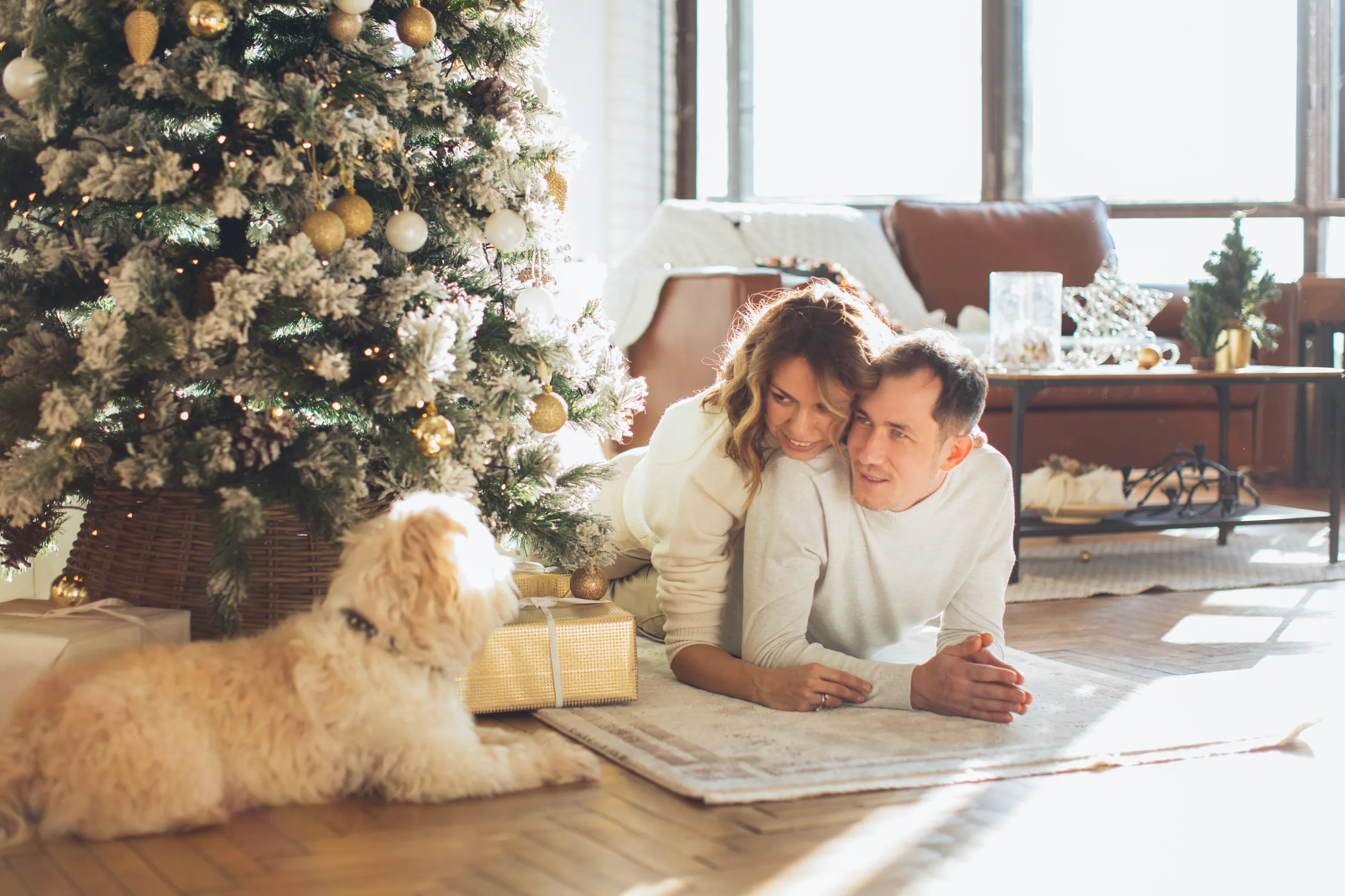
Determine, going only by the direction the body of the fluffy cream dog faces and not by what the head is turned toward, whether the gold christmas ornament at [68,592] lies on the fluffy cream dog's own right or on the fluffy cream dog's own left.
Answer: on the fluffy cream dog's own left

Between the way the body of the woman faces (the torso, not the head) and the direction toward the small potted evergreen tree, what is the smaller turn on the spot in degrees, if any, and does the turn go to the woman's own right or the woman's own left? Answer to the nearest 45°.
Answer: approximately 90° to the woman's own left

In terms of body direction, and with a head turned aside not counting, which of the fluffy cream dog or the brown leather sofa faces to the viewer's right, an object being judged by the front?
the fluffy cream dog

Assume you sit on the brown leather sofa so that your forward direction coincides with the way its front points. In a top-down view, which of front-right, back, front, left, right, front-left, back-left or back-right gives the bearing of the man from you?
front

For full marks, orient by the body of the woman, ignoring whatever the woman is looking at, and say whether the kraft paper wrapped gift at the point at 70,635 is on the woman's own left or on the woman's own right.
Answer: on the woman's own right

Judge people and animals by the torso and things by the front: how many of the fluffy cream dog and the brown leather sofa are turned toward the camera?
1

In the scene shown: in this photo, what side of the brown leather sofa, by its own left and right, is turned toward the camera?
front

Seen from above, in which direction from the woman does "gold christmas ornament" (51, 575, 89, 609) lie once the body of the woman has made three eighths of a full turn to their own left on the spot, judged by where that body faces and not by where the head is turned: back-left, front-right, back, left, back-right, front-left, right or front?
left

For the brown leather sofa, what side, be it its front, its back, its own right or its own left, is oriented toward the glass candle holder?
front

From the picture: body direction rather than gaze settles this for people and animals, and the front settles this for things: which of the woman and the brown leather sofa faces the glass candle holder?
the brown leather sofa

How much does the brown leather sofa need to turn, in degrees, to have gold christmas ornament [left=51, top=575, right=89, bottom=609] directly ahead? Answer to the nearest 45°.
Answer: approximately 45° to its right

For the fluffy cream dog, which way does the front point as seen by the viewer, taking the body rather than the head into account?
to the viewer's right

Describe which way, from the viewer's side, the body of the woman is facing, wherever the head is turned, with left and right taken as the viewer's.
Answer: facing the viewer and to the right of the viewer
